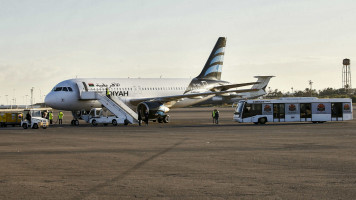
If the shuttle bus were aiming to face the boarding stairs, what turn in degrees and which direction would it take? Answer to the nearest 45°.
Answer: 0° — it already faces it

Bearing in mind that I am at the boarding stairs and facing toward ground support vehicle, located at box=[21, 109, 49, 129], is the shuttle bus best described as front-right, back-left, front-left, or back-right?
back-left

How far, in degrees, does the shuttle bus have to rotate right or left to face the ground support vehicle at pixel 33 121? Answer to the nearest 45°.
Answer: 0° — it already faces it

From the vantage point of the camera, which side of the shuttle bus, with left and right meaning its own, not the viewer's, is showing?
left

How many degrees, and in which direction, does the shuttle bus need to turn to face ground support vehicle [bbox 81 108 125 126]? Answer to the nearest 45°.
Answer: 0° — it already faces it
